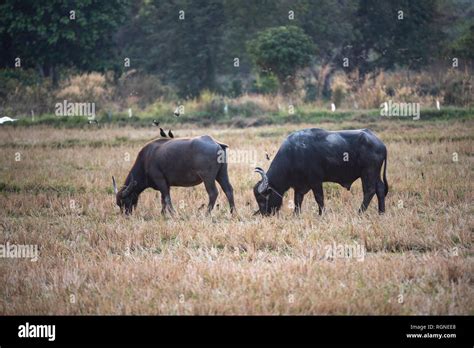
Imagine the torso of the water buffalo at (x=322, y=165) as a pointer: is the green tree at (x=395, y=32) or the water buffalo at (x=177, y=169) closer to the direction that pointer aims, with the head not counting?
the water buffalo

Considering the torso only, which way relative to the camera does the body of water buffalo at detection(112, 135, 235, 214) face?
to the viewer's left

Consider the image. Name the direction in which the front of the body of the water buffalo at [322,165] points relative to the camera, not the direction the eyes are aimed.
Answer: to the viewer's left

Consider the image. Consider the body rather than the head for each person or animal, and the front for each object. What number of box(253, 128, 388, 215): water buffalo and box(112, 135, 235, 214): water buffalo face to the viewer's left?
2

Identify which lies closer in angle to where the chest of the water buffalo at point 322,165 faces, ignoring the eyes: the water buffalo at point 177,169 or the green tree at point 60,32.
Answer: the water buffalo

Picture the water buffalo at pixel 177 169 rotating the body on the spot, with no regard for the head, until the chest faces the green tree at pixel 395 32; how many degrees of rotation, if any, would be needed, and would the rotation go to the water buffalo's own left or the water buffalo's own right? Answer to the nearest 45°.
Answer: approximately 135° to the water buffalo's own right

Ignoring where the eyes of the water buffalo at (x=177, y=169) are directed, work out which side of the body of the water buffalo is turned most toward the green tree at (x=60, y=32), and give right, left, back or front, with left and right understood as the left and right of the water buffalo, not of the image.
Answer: right

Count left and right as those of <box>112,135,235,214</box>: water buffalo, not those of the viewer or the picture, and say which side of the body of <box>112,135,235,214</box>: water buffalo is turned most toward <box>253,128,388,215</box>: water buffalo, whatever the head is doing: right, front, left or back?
back

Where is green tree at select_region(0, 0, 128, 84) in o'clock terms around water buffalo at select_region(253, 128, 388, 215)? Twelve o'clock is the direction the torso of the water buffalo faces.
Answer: The green tree is roughly at 2 o'clock from the water buffalo.

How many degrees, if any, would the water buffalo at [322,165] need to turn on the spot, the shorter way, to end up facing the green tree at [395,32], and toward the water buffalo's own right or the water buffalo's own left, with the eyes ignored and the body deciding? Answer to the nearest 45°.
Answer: approximately 90° to the water buffalo's own right

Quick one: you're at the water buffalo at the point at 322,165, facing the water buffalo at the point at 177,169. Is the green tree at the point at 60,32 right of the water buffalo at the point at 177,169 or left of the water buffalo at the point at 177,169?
right
